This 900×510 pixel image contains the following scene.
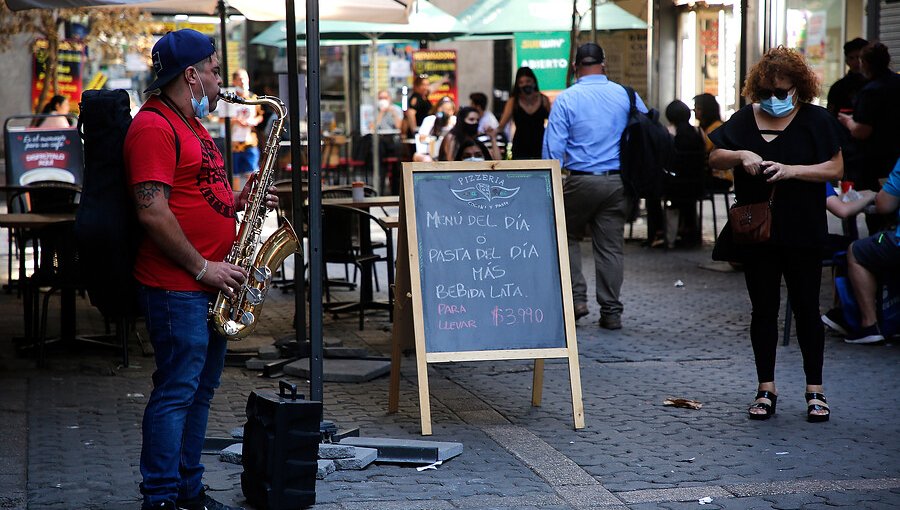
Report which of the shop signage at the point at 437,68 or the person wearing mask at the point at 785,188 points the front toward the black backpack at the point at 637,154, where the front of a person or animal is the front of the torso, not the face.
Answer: the shop signage

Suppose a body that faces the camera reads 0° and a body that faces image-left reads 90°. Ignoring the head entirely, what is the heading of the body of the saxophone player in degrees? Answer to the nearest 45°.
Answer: approximately 270°

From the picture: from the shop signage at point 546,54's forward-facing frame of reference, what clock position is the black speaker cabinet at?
The black speaker cabinet is roughly at 12 o'clock from the shop signage.

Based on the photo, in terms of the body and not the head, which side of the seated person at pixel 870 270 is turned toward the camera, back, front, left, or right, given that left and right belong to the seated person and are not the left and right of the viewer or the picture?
left

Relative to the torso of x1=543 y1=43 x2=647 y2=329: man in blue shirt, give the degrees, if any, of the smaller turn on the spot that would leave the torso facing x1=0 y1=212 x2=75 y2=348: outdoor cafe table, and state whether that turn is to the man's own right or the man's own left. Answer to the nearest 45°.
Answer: approximately 90° to the man's own left

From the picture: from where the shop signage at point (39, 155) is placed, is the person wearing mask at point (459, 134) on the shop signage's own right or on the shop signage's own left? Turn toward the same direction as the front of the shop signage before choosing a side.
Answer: on the shop signage's own left

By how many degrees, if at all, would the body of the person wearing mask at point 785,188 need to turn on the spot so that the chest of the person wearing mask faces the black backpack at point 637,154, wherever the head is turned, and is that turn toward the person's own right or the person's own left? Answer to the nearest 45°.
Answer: approximately 180°
